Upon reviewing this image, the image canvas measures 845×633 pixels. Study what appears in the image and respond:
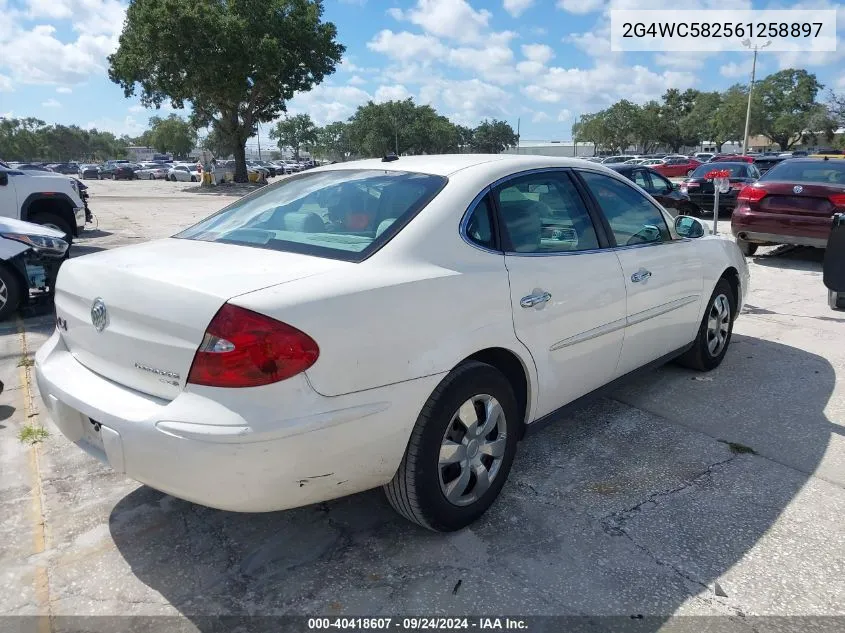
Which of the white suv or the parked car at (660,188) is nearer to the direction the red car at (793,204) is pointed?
the parked car

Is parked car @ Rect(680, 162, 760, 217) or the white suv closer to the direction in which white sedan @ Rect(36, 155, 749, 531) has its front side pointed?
the parked car

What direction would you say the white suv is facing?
to the viewer's right

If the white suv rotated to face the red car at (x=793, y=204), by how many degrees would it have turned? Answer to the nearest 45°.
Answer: approximately 45° to its right

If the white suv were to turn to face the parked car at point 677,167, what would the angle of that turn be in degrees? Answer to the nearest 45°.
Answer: approximately 45° to its left

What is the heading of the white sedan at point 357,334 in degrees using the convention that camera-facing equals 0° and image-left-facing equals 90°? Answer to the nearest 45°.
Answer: approximately 225°

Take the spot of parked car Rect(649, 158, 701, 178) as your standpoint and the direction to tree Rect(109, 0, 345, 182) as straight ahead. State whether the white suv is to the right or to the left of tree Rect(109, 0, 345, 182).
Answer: left

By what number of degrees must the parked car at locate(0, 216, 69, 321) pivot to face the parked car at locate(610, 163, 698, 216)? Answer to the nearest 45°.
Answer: approximately 45° to its left

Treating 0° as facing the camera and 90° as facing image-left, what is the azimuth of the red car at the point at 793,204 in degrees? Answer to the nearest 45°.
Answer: approximately 180°

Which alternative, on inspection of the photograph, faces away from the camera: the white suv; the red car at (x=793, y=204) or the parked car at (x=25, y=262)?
the red car
